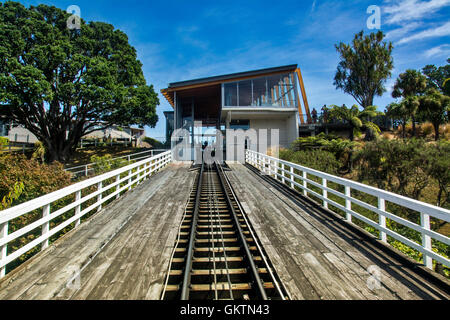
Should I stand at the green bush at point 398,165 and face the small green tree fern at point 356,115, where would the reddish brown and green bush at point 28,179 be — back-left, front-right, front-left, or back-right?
back-left

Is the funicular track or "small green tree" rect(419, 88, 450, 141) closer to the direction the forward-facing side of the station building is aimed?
the funicular track

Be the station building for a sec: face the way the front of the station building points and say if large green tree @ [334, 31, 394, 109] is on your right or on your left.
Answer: on your left

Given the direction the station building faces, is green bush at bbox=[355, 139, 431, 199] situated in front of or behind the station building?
in front

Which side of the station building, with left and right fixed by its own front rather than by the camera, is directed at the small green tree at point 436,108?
left

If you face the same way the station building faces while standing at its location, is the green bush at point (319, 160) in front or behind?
in front

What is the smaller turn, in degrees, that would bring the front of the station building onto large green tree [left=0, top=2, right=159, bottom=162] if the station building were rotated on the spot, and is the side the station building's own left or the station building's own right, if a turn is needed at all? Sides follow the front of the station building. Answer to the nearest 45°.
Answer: approximately 90° to the station building's own right

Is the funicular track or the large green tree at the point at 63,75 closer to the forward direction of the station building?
the funicular track

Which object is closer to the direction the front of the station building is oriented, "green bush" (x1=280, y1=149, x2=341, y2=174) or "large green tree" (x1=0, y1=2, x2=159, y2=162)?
the green bush

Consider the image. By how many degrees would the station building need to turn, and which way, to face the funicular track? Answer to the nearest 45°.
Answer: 0° — it already faces it

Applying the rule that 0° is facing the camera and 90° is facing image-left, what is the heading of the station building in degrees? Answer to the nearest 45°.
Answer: approximately 0°

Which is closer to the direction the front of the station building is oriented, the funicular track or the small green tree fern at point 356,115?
the funicular track
